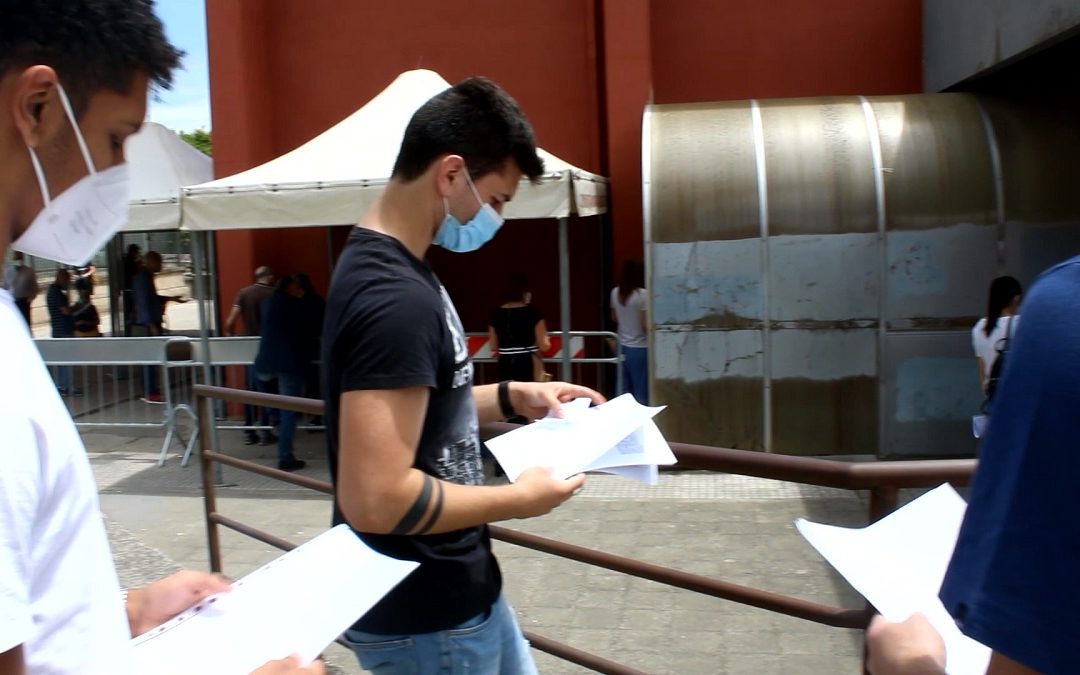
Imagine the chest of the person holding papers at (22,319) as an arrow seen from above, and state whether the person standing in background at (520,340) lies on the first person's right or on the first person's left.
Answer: on the first person's left

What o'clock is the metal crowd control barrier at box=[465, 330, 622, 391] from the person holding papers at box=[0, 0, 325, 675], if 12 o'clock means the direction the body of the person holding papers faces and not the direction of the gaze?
The metal crowd control barrier is roughly at 10 o'clock from the person holding papers.

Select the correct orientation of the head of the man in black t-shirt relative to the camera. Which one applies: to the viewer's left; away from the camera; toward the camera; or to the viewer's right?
to the viewer's right

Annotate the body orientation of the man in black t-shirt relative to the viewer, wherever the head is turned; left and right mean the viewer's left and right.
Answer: facing to the right of the viewer

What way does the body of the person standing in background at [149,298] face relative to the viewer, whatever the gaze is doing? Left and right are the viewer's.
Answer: facing to the right of the viewer

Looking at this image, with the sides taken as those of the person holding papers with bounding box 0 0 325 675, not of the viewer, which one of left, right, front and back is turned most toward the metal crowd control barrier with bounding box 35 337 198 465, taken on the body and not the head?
left

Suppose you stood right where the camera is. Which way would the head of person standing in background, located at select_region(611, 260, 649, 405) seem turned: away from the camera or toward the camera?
away from the camera
